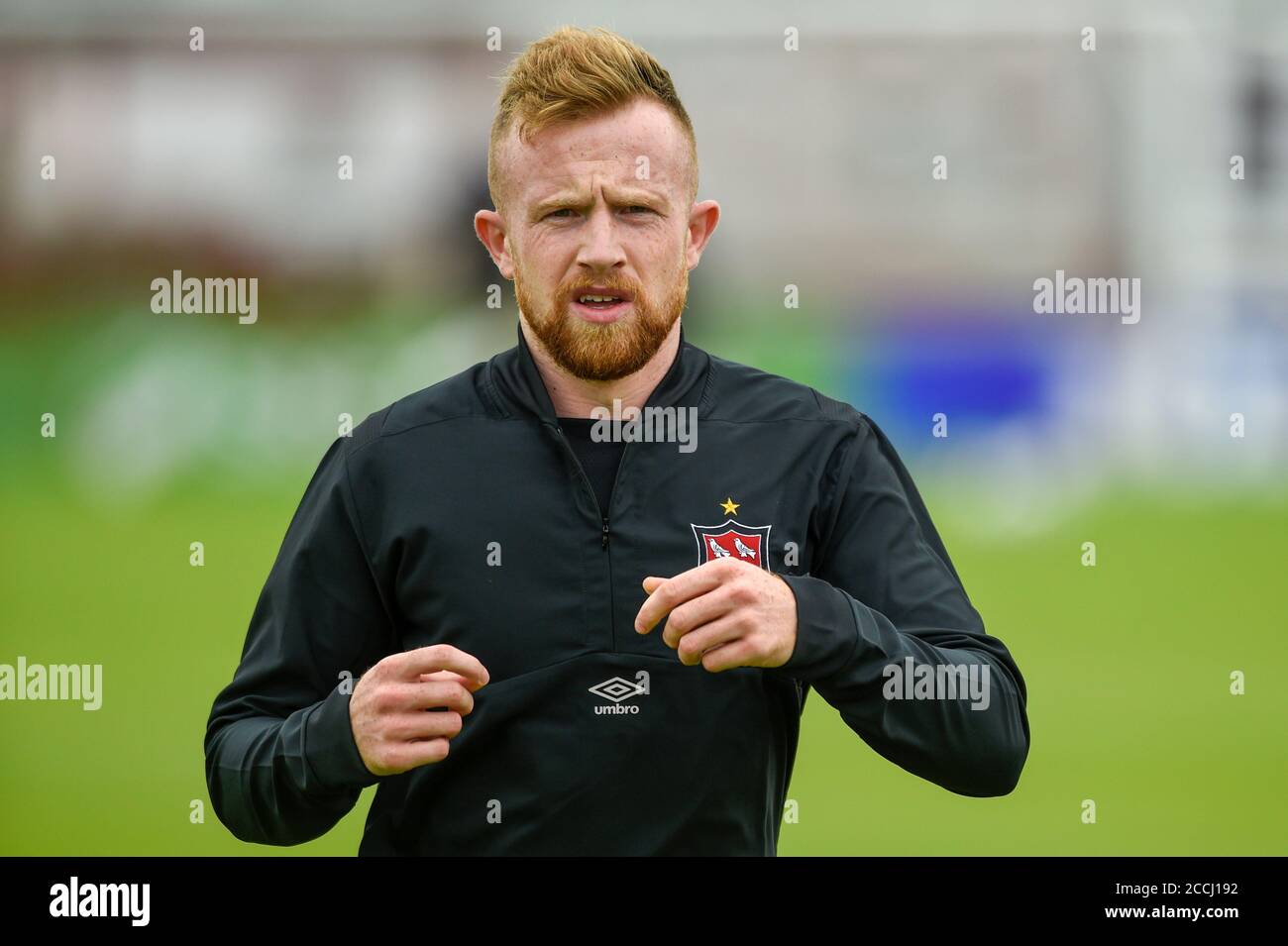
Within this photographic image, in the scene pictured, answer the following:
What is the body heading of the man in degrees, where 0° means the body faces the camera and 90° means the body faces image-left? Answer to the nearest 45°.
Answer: approximately 0°
